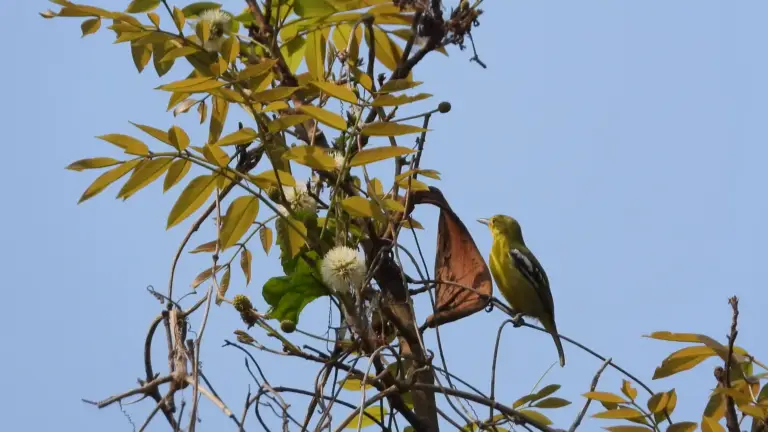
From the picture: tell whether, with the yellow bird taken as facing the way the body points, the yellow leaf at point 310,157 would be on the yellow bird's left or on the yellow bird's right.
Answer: on the yellow bird's right

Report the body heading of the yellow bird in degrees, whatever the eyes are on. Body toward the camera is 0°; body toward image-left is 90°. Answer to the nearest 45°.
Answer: approximately 90°
